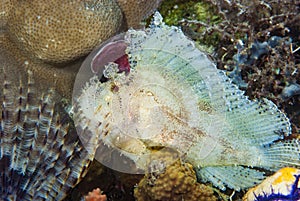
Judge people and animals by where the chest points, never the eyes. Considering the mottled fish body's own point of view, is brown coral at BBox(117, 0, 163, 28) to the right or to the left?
on its right

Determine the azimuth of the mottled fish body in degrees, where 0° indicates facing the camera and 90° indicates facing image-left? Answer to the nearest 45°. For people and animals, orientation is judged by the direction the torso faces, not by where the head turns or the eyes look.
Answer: approximately 90°

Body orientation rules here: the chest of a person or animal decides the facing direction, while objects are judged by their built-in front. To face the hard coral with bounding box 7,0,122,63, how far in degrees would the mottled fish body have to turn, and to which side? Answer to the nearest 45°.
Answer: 0° — it already faces it
